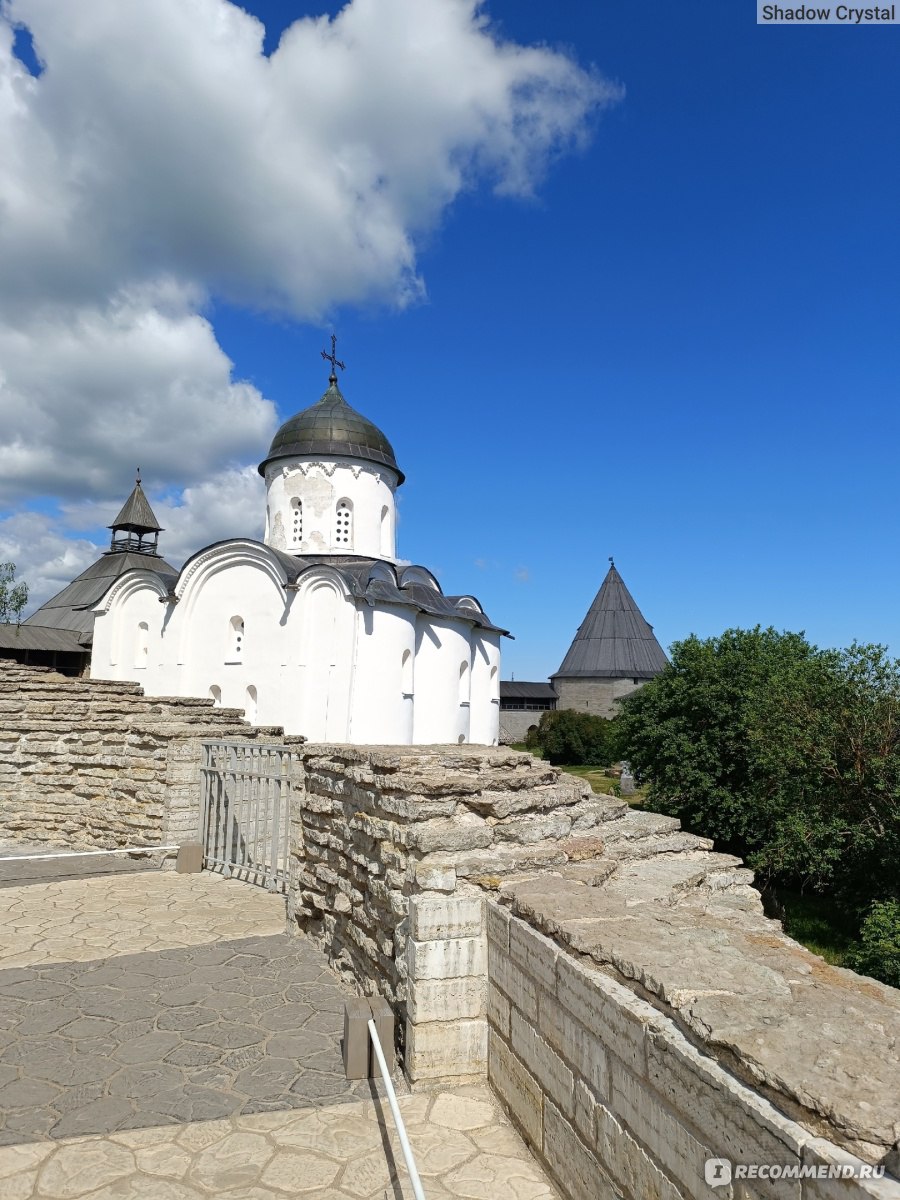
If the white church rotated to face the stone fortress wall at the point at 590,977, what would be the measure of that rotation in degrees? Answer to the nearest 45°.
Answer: approximately 135° to its left

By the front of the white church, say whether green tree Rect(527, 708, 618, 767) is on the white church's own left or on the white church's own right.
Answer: on the white church's own right

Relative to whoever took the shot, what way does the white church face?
facing away from the viewer and to the left of the viewer

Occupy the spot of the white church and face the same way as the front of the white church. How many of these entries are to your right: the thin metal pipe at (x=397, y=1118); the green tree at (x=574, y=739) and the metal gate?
1

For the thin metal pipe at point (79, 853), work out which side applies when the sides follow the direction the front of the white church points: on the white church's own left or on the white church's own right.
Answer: on the white church's own left

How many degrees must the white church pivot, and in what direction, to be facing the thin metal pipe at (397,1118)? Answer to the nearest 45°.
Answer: approximately 135° to its left

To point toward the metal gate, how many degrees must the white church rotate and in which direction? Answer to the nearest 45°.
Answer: approximately 135° to its left

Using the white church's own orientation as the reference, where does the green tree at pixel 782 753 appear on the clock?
The green tree is roughly at 6 o'clock from the white church.
